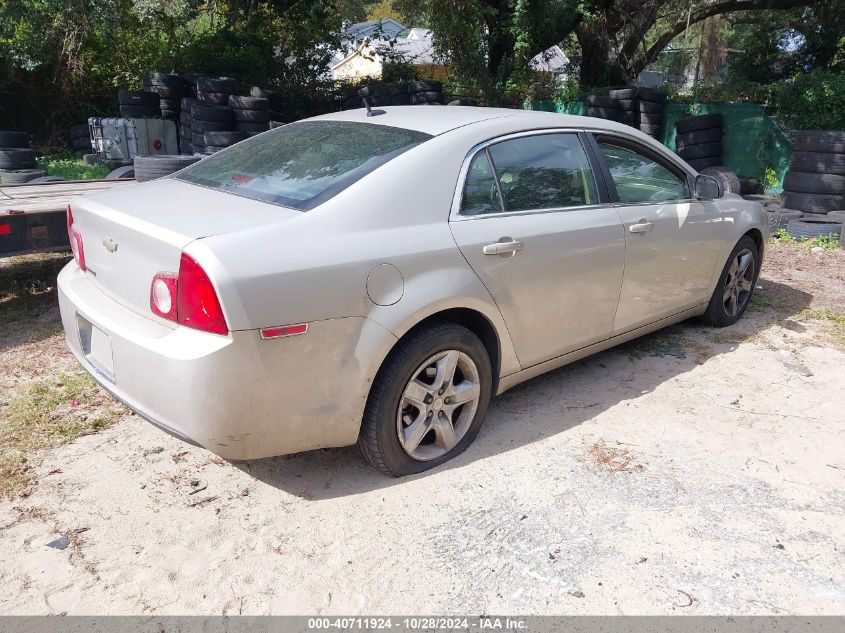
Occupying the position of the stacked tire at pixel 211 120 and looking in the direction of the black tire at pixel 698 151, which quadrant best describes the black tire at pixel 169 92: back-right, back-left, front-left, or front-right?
back-left

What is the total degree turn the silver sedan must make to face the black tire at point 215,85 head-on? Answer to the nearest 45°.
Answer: approximately 45° to its left

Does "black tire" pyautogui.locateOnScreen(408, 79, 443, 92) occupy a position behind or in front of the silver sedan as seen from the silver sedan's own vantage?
in front

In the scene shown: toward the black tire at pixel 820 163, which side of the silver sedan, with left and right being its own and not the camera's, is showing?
front

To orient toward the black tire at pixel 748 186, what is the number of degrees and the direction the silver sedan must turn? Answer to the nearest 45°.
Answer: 0° — it already faces it

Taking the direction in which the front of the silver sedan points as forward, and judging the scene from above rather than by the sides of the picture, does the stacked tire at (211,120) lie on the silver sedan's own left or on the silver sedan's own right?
on the silver sedan's own left

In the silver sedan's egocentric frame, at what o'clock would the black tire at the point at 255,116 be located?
The black tire is roughly at 10 o'clock from the silver sedan.

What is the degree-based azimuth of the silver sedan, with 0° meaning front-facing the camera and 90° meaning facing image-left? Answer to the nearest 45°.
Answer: approximately 225°

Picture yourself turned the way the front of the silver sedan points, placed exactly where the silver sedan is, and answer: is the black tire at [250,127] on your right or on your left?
on your left

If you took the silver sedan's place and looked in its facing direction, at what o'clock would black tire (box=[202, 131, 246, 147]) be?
The black tire is roughly at 10 o'clock from the silver sedan.

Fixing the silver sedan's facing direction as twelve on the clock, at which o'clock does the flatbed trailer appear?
The flatbed trailer is roughly at 9 o'clock from the silver sedan.

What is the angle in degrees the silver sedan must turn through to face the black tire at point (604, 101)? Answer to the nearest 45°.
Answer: approximately 45° to its left

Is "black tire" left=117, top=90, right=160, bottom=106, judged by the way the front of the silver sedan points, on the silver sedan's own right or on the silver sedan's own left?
on the silver sedan's own left

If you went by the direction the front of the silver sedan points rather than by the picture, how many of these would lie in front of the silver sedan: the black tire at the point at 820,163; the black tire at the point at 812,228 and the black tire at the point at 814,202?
3
